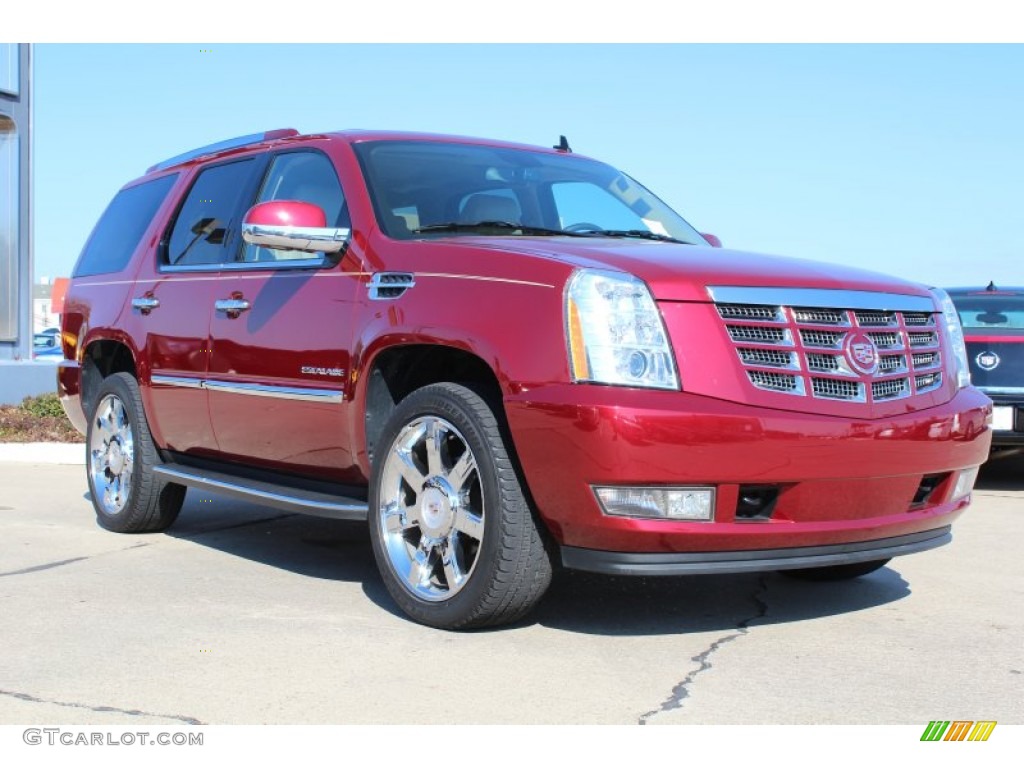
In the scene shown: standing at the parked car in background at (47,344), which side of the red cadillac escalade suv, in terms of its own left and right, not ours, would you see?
back

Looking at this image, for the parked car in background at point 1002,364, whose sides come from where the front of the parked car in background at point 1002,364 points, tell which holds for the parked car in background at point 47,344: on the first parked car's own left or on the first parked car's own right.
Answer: on the first parked car's own left

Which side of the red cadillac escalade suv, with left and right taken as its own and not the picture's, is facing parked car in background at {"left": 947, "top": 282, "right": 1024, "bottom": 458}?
left

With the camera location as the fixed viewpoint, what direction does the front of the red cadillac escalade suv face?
facing the viewer and to the right of the viewer

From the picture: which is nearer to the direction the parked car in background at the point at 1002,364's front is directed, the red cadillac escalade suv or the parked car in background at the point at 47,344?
the parked car in background

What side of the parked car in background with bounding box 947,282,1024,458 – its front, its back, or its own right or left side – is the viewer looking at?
back
